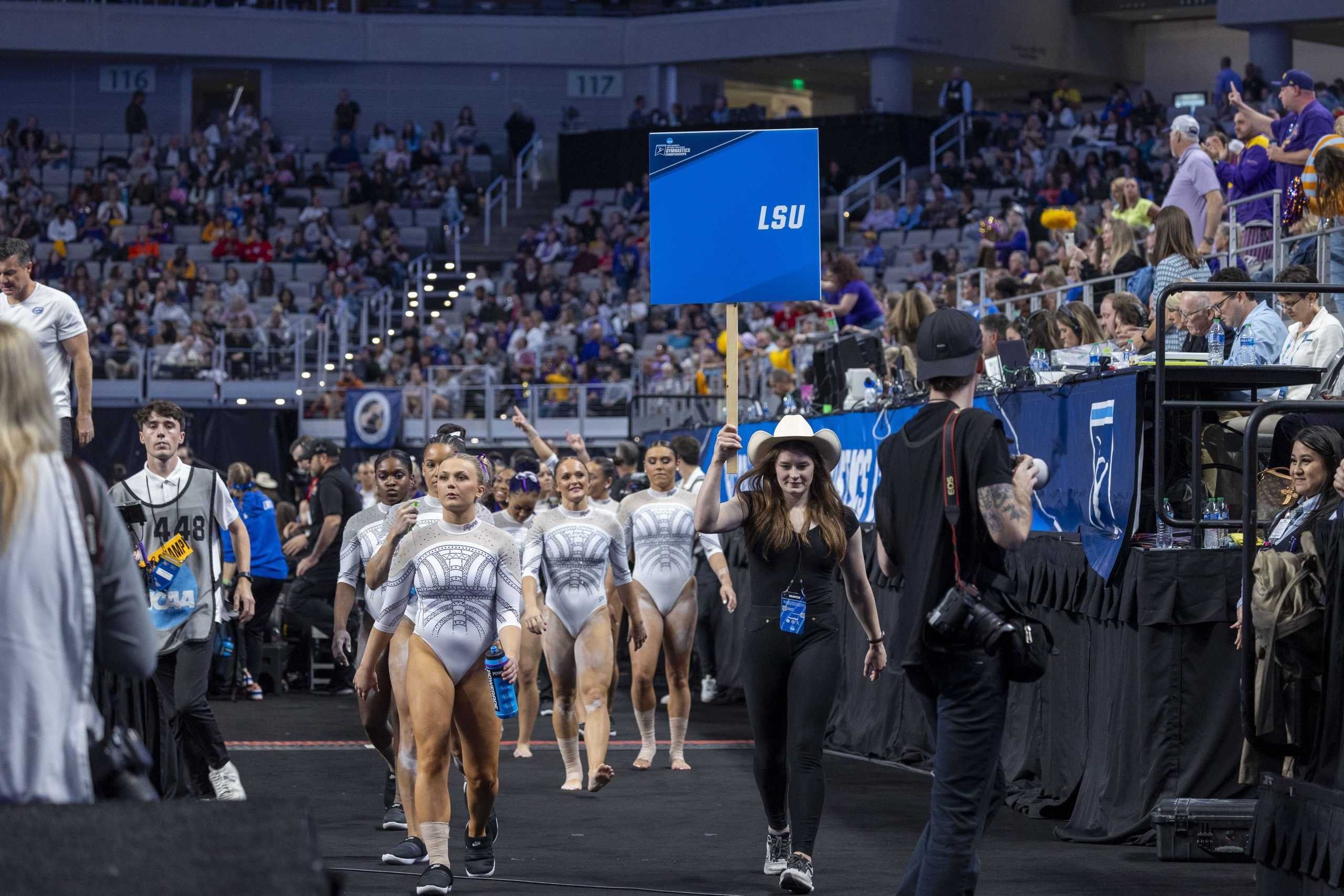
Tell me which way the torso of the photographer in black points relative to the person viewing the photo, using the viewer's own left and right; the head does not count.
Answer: facing away from the viewer and to the right of the viewer

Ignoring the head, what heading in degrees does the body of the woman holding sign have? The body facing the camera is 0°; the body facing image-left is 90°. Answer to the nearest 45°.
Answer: approximately 0°

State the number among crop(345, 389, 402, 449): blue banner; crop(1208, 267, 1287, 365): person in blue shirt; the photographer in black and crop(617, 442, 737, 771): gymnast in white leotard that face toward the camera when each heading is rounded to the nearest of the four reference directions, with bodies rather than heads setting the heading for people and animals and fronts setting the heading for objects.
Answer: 2

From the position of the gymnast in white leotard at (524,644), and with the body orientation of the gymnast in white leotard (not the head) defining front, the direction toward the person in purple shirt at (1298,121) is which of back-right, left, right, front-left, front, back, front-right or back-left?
left

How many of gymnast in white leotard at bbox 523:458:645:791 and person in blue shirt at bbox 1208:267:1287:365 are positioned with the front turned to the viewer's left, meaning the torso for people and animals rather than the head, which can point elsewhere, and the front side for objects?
1

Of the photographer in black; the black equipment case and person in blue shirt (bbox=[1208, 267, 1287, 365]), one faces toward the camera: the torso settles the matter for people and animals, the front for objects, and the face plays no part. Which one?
the black equipment case

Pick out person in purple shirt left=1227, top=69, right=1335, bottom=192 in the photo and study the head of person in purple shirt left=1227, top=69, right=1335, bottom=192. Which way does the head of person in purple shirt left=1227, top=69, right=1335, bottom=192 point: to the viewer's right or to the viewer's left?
to the viewer's left

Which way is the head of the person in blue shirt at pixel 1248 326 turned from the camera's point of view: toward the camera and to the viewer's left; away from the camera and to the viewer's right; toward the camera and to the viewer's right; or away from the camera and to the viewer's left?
toward the camera and to the viewer's left

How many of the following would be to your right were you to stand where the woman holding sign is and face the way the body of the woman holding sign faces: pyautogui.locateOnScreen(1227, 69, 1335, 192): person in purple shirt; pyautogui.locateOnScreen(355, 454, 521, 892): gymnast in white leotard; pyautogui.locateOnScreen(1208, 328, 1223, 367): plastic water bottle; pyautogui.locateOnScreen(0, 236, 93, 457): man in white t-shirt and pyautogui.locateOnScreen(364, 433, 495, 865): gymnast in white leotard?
3

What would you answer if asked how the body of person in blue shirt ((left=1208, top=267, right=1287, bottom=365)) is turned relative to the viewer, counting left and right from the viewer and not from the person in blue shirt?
facing to the left of the viewer

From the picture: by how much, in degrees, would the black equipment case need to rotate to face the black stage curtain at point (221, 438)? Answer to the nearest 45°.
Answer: approximately 135° to its right
